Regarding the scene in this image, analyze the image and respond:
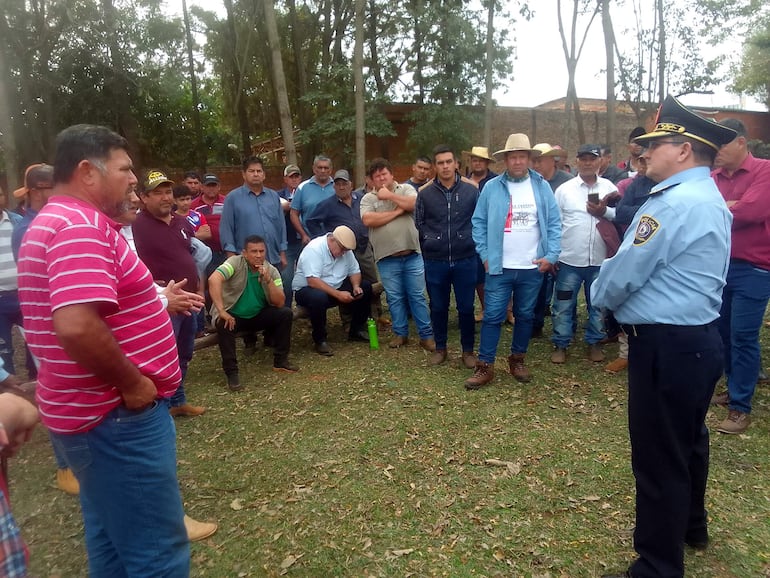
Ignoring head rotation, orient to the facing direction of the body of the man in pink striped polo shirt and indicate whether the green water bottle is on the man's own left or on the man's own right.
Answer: on the man's own left

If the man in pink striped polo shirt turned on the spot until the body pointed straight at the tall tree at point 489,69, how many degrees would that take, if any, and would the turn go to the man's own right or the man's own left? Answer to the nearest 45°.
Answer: approximately 45° to the man's own left

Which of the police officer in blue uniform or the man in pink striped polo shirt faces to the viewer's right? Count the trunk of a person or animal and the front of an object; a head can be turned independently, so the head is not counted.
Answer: the man in pink striped polo shirt

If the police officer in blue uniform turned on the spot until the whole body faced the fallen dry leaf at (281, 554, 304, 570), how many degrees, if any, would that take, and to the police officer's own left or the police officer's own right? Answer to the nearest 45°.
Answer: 0° — they already face it

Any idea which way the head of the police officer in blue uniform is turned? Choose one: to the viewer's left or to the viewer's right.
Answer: to the viewer's left

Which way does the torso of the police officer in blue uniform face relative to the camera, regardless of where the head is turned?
to the viewer's left

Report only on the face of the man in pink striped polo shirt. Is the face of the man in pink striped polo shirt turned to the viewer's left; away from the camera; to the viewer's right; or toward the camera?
to the viewer's right

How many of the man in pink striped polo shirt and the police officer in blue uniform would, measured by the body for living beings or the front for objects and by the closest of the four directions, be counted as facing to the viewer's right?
1

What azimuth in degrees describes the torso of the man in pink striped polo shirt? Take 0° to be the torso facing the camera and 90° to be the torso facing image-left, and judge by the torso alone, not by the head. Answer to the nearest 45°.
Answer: approximately 270°

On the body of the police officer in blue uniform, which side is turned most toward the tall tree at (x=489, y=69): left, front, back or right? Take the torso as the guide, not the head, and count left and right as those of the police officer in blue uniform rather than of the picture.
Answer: right
